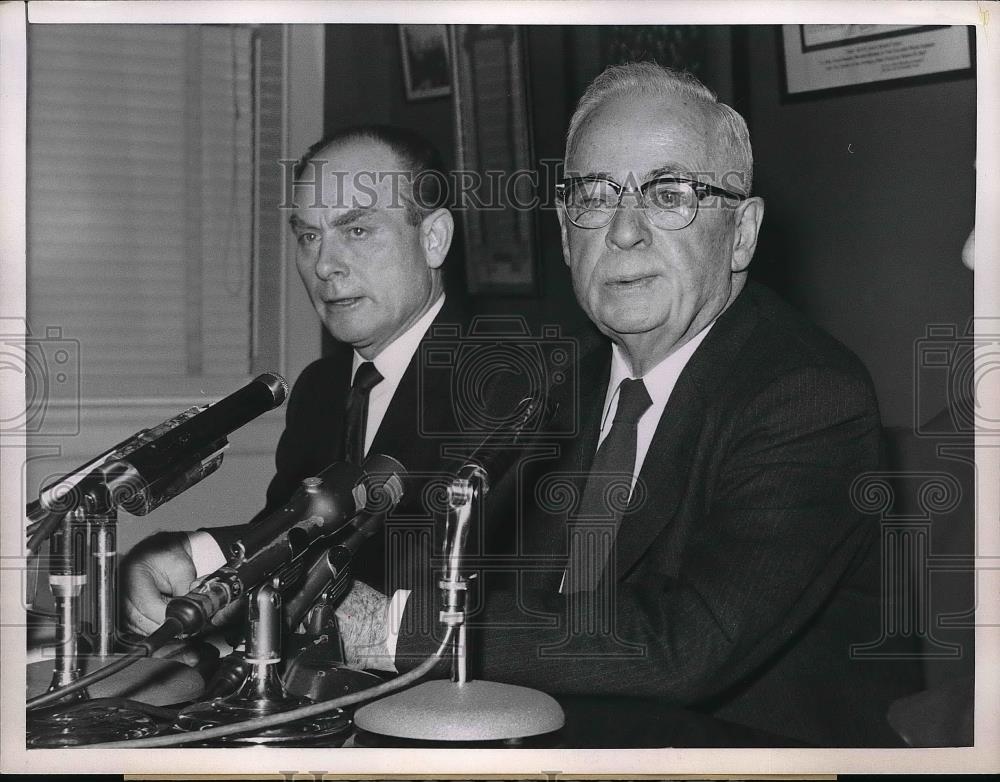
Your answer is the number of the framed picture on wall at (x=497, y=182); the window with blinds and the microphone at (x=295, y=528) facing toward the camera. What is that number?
2

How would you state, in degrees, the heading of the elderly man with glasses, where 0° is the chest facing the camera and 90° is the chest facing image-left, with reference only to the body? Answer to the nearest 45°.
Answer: approximately 45°

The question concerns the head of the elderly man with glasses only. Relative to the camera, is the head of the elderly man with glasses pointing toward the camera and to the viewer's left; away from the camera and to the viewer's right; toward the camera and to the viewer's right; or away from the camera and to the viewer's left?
toward the camera and to the viewer's left

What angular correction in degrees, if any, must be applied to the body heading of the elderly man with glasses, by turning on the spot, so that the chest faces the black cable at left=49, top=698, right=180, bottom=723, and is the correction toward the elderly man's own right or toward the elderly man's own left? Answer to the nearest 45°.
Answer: approximately 45° to the elderly man's own right

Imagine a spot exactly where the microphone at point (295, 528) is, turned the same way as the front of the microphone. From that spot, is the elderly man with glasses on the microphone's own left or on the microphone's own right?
on the microphone's own right

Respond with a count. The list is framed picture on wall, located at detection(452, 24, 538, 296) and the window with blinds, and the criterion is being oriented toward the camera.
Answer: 2

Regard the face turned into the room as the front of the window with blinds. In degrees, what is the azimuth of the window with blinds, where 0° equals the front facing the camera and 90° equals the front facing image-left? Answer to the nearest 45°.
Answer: approximately 0°
